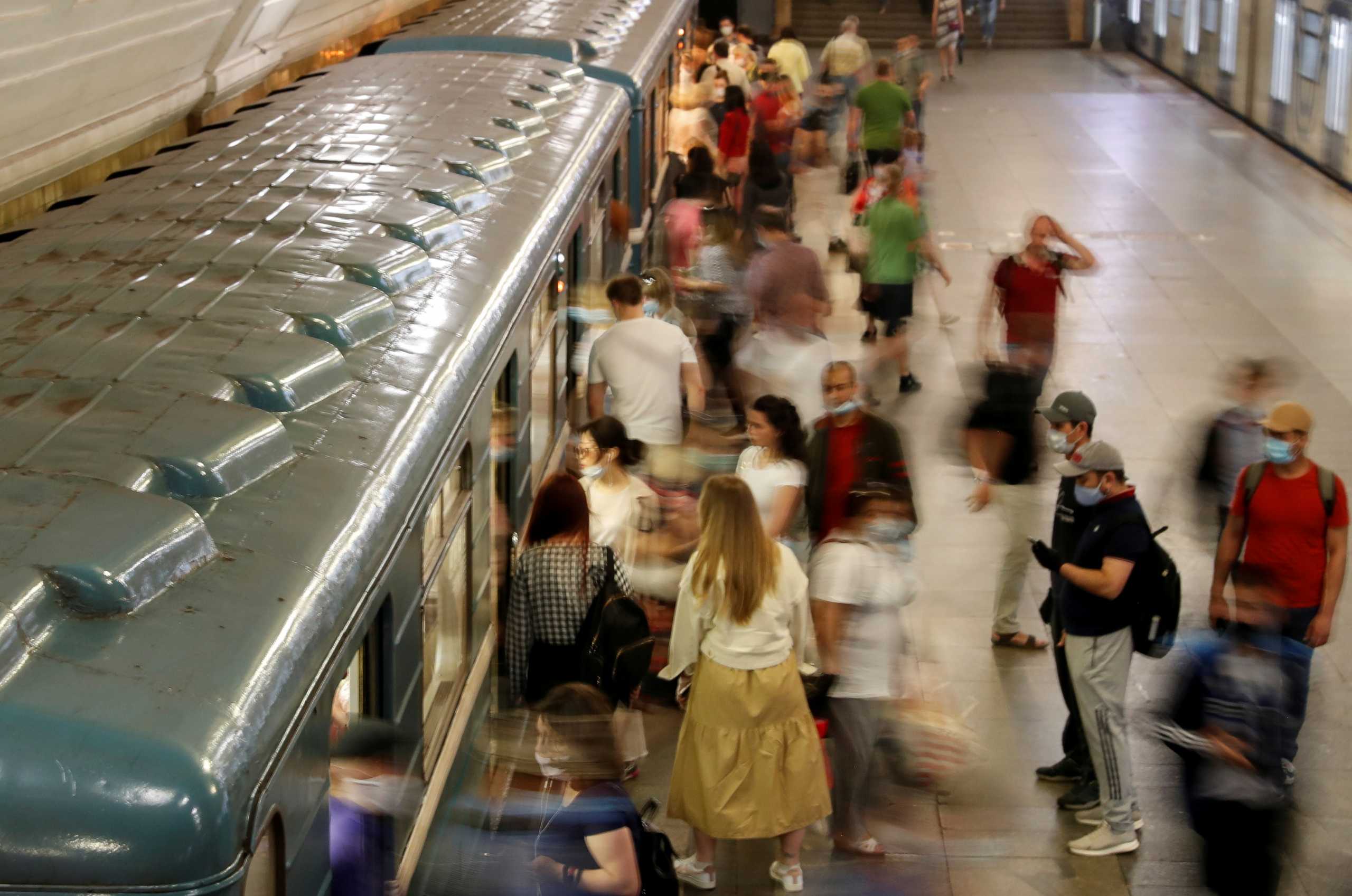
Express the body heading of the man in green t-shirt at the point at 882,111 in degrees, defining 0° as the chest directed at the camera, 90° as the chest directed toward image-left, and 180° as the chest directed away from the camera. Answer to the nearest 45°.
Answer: approximately 180°

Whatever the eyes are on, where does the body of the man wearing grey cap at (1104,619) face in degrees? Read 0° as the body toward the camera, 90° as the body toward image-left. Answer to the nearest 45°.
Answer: approximately 90°

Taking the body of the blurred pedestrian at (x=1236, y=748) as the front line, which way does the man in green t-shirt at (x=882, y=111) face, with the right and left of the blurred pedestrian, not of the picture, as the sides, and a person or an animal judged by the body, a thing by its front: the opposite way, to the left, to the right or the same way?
the opposite way

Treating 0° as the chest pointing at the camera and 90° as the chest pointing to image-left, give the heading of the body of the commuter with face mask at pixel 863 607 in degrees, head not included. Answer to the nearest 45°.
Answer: approximately 315°

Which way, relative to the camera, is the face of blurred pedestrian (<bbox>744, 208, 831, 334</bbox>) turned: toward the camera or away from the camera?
away from the camera

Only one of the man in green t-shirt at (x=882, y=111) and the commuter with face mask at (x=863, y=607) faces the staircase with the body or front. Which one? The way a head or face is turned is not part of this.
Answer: the man in green t-shirt

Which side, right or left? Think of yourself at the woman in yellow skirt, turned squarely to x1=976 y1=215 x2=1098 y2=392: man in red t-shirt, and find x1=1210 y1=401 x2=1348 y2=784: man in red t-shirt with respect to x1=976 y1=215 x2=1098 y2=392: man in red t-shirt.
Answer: right

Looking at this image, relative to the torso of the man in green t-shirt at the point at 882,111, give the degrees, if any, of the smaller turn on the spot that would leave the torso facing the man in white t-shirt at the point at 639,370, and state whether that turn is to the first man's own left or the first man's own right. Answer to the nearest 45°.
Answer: approximately 180°

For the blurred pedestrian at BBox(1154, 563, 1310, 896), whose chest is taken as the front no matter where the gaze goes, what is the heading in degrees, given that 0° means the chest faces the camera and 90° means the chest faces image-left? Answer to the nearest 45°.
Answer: approximately 0°
